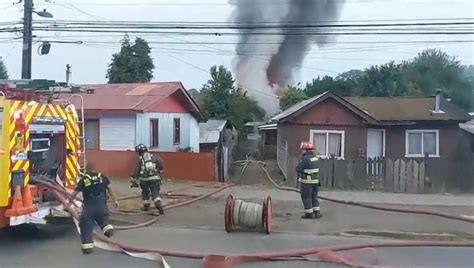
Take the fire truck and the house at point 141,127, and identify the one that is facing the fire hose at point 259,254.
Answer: the house

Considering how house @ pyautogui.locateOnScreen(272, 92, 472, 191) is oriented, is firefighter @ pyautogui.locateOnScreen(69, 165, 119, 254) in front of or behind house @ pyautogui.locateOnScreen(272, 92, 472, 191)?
in front

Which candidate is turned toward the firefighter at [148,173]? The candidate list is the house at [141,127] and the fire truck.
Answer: the house

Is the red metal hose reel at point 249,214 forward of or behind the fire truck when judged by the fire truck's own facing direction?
behind

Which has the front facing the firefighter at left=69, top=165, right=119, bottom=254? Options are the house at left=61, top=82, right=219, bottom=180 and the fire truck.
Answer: the house

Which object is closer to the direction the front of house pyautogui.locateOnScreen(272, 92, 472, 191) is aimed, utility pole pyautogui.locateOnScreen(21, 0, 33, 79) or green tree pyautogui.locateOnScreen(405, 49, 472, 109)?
the utility pole

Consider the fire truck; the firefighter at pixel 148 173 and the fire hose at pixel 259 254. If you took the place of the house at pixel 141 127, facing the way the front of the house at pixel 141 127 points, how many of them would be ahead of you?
3

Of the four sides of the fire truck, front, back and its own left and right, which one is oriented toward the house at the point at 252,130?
right

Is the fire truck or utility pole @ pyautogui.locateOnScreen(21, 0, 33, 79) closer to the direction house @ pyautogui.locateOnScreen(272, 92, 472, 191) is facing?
the fire truck

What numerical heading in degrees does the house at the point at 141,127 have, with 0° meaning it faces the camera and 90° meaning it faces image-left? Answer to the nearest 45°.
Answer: approximately 0°

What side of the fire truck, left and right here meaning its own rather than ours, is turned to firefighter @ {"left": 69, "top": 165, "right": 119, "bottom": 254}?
back

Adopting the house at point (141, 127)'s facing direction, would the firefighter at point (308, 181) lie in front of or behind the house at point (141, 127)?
in front

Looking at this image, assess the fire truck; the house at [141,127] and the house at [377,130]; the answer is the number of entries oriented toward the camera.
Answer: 2

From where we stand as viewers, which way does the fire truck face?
facing away from the viewer and to the left of the viewer

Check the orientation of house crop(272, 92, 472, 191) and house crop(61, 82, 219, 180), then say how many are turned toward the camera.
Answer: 2
